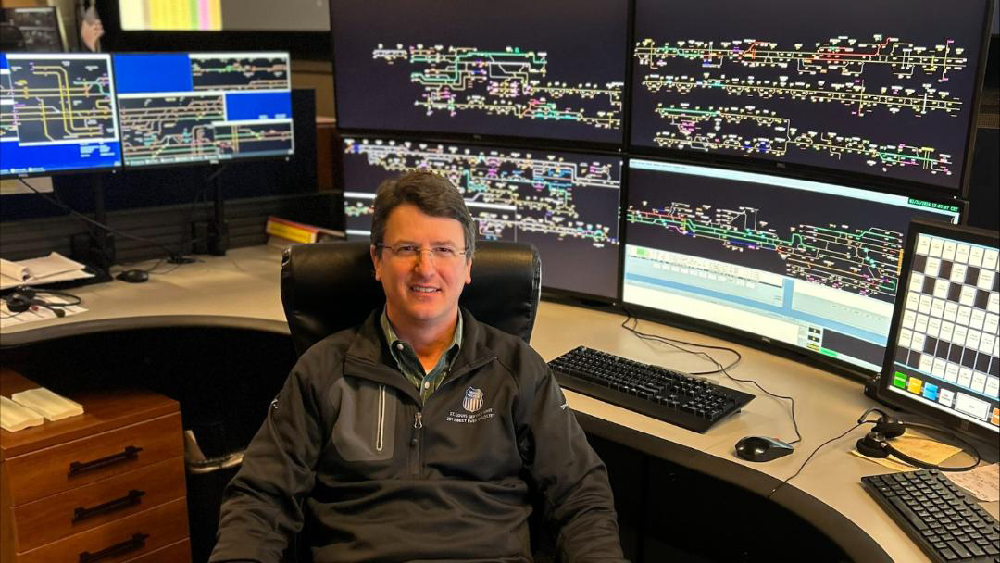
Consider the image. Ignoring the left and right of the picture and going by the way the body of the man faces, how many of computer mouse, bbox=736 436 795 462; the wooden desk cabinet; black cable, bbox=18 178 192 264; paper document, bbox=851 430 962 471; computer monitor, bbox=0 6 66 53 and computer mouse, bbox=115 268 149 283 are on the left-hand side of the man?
2

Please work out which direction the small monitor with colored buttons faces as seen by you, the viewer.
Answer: facing the viewer and to the left of the viewer

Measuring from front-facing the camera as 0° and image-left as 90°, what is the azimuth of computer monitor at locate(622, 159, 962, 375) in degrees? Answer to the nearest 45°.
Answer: approximately 45°

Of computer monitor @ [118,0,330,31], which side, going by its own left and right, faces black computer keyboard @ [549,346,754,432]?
front

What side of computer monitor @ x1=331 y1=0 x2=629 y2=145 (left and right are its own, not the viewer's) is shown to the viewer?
front

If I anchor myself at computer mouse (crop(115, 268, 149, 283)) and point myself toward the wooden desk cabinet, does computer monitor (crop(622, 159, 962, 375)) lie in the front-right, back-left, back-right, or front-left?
front-left

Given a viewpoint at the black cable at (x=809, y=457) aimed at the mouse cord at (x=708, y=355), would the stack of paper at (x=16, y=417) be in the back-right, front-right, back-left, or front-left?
front-left

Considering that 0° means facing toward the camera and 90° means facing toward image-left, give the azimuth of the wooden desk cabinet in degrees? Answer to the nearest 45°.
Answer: approximately 315°

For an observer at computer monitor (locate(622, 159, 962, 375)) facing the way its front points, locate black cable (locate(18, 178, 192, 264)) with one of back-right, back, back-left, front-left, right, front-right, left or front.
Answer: front-right

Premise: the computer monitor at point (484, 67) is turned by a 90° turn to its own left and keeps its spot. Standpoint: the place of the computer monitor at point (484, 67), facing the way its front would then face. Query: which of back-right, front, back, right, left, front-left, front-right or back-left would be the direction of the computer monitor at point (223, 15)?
back-left
